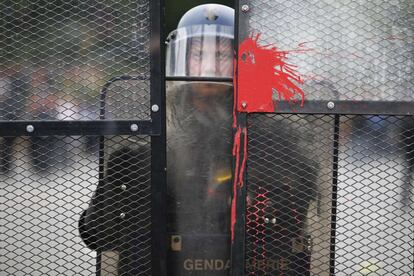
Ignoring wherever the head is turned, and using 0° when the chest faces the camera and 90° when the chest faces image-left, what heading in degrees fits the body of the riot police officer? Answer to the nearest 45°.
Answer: approximately 0°
